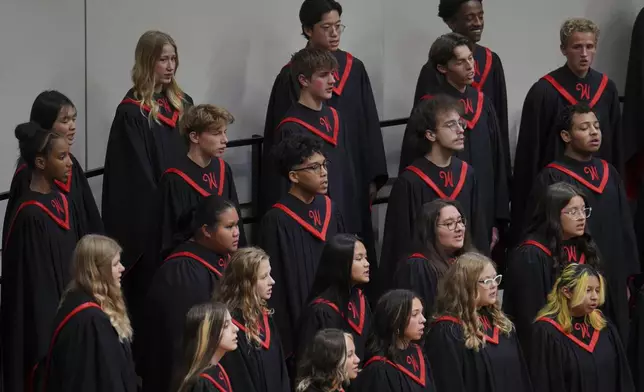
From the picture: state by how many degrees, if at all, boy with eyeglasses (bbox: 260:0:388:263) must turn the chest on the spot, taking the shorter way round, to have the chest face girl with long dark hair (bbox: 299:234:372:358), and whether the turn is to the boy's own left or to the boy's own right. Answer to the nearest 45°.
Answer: approximately 45° to the boy's own right

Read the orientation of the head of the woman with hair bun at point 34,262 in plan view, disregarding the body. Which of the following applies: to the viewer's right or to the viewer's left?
to the viewer's right

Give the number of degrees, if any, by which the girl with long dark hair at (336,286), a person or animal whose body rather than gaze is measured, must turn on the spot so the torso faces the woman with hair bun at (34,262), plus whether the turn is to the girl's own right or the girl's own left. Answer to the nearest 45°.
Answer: approximately 135° to the girl's own right

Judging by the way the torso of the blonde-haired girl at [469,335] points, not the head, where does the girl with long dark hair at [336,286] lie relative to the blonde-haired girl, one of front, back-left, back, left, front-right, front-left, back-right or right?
back-right

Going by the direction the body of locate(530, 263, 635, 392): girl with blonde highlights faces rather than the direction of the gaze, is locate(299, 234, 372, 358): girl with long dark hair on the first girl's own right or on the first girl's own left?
on the first girl's own right

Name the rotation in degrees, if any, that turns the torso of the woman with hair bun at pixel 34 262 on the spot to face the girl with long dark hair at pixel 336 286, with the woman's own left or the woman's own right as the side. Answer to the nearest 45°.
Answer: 0° — they already face them

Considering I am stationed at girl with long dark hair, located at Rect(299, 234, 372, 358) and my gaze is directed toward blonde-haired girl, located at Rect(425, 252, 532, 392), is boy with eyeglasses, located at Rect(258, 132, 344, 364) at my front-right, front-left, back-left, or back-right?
back-left

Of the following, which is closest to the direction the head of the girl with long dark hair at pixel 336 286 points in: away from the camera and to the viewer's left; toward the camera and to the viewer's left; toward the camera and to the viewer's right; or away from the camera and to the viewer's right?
toward the camera and to the viewer's right

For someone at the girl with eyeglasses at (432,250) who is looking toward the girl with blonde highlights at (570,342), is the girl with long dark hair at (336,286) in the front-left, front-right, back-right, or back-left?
back-right

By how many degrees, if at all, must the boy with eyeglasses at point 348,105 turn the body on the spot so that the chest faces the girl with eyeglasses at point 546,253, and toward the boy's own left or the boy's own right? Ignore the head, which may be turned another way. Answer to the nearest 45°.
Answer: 0° — they already face them
